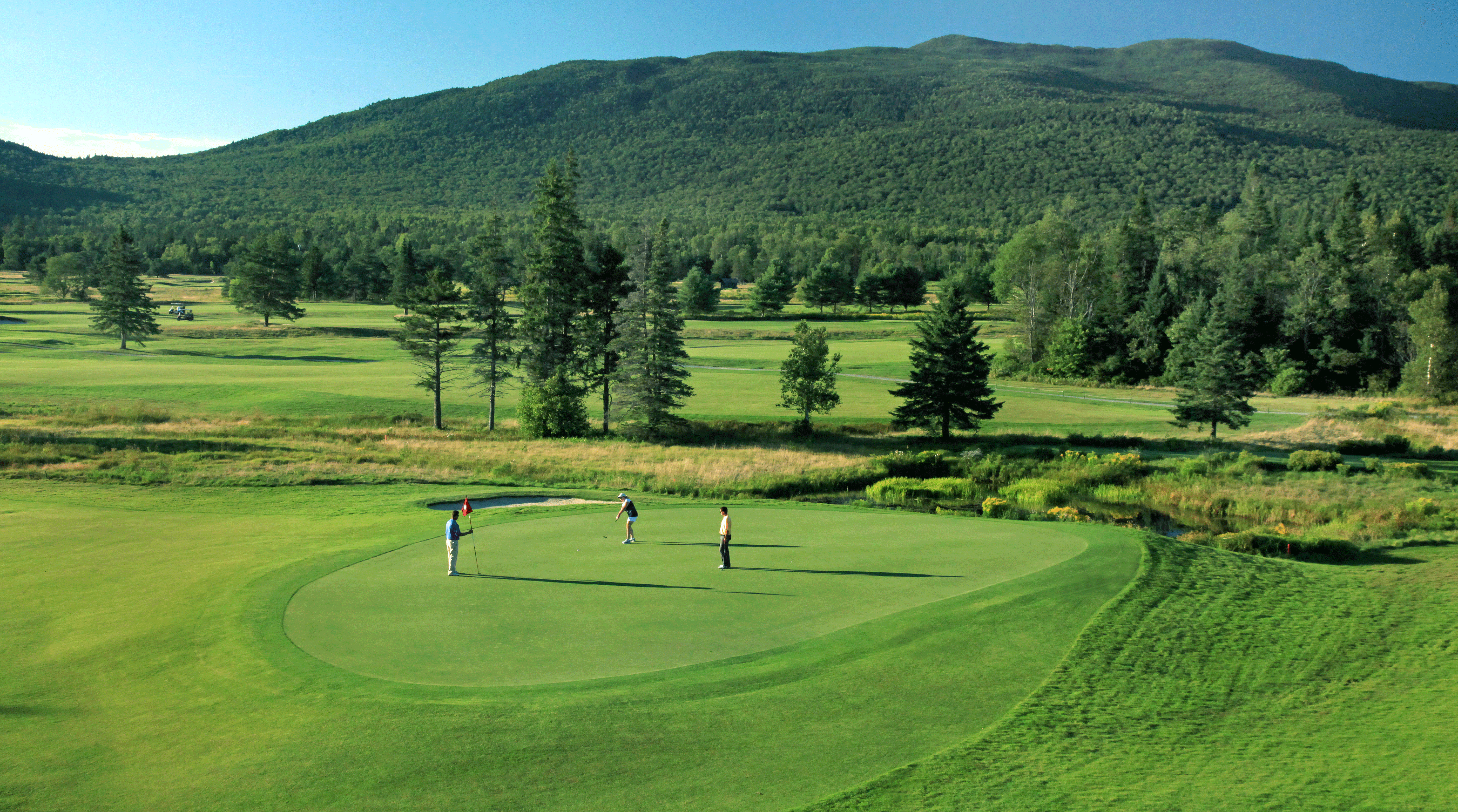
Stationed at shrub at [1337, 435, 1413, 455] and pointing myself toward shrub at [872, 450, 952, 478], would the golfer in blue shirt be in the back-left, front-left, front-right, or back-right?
front-left

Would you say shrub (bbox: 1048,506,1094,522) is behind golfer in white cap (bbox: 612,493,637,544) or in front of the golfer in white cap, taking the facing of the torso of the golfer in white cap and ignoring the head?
behind

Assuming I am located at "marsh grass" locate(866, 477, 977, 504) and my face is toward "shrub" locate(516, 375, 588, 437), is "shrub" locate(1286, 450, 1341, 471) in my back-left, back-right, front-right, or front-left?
back-right

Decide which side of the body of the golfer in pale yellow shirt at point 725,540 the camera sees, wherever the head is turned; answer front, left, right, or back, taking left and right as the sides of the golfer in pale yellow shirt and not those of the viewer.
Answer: left

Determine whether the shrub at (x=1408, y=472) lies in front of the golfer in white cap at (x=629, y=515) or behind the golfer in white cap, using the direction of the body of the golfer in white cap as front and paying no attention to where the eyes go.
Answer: behind

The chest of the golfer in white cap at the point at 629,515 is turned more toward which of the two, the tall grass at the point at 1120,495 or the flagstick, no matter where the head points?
the flagstick

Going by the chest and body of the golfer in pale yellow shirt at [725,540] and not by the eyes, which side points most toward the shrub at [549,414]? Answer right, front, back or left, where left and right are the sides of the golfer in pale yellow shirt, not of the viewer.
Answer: right

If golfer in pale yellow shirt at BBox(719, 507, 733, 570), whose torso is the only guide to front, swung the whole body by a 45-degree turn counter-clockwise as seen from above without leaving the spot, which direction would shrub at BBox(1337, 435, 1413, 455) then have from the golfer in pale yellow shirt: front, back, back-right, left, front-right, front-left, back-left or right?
back

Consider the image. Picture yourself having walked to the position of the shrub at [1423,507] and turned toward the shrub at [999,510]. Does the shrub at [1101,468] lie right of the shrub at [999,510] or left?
right

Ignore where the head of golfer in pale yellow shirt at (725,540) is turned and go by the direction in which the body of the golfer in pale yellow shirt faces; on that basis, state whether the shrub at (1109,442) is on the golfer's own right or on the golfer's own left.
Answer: on the golfer's own right
